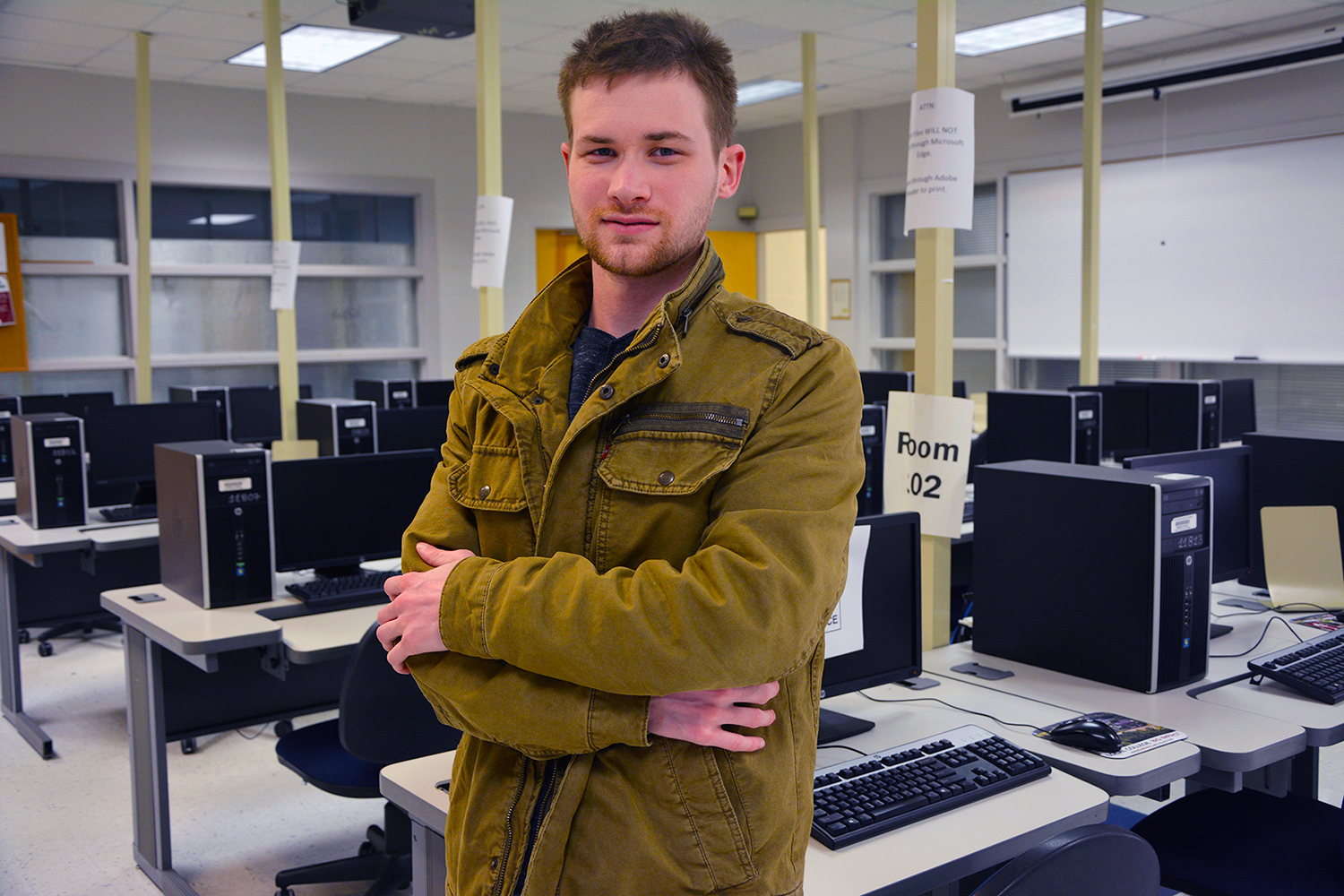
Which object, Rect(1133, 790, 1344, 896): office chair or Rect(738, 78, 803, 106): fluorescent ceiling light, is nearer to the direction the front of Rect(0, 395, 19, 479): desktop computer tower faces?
the office chair

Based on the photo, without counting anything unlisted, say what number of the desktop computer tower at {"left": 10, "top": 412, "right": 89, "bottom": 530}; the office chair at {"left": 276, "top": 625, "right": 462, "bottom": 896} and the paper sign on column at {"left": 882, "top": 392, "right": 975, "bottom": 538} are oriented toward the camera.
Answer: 2

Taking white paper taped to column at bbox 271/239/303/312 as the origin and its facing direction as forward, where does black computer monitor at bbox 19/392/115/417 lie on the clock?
The black computer monitor is roughly at 3 o'clock from the white paper taped to column.

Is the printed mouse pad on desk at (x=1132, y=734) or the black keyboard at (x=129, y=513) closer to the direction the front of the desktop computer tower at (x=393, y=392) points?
the printed mouse pad on desk

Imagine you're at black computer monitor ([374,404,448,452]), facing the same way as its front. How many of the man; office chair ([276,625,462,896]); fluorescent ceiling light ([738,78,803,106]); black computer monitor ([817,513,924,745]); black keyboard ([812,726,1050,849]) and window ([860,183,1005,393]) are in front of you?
4

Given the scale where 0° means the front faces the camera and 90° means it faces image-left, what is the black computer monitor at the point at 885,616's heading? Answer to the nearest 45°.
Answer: approximately 315°

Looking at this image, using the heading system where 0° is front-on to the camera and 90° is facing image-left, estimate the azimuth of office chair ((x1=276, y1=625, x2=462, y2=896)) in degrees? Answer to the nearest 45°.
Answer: approximately 135°

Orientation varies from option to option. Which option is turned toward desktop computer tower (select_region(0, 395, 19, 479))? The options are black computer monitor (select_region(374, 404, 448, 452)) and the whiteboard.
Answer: the whiteboard

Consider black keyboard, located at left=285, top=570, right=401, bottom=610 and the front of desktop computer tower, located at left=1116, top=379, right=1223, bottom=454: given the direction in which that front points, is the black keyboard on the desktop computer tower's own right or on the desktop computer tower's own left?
on the desktop computer tower's own right
